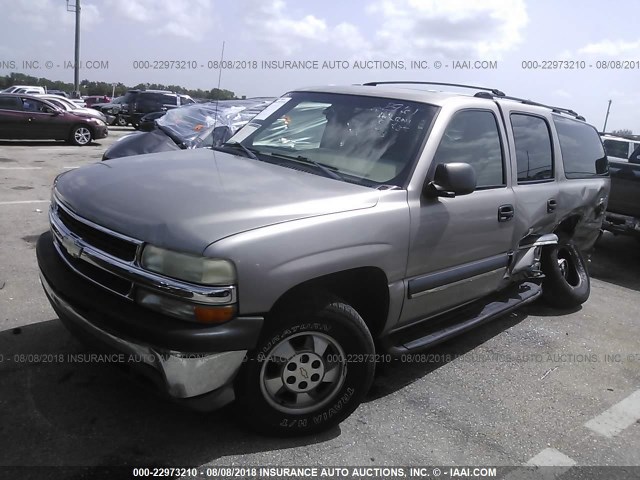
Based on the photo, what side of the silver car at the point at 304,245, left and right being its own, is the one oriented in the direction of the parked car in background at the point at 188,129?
right

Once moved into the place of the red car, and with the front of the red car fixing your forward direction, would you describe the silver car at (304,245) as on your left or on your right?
on your right

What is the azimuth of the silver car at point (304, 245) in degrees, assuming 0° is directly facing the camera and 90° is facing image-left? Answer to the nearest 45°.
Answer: approximately 45°

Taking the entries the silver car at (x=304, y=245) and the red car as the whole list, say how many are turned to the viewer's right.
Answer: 1

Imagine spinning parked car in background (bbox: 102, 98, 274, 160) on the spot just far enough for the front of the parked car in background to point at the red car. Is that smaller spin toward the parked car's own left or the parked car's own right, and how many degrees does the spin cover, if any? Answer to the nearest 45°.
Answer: approximately 90° to the parked car's own right

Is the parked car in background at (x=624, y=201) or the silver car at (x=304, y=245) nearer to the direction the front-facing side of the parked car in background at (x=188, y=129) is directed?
the silver car

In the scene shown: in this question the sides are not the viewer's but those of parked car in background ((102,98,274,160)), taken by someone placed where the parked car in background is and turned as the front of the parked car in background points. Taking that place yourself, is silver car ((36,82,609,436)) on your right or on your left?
on your left

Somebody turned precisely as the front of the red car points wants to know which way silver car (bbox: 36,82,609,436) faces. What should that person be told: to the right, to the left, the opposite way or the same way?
the opposite way

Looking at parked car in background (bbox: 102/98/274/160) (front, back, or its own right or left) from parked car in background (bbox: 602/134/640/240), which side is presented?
left

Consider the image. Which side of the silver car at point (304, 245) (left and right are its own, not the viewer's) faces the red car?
right

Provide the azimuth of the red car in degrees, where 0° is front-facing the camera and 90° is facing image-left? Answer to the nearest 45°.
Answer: approximately 270°

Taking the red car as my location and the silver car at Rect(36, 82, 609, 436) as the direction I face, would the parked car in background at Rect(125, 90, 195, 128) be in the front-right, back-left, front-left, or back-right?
back-left

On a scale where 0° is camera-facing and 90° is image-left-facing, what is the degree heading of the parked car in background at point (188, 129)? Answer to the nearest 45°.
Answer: approximately 45°
